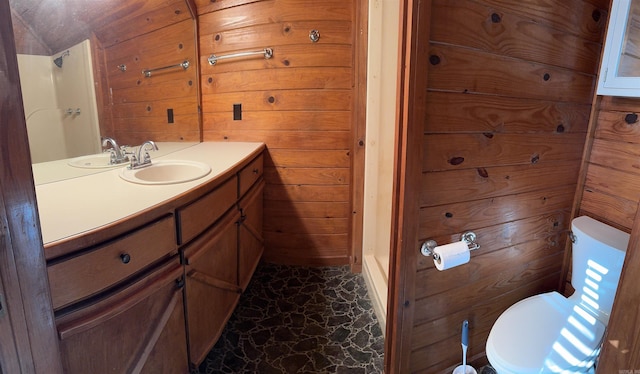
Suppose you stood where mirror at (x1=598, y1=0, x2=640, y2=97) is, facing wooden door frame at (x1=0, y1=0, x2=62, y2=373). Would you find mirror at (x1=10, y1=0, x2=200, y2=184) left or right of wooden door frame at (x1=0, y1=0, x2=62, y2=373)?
right

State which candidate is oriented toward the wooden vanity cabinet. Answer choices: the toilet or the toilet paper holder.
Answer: the toilet

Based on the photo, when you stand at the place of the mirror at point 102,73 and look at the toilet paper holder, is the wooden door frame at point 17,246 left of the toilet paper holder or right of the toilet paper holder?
right

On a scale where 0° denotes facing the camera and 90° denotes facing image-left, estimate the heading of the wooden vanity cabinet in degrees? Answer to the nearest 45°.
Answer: approximately 315°

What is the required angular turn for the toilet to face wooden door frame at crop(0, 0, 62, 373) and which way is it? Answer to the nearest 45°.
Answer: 0° — it already faces it

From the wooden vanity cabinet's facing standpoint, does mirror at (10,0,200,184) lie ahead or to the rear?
to the rear
